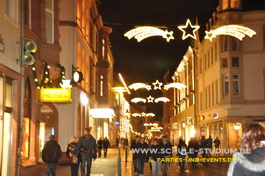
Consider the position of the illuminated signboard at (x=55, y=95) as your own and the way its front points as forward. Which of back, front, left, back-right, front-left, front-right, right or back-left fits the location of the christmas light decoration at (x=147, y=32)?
back-left

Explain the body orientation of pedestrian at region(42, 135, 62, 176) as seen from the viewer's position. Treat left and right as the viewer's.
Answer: facing away from the viewer

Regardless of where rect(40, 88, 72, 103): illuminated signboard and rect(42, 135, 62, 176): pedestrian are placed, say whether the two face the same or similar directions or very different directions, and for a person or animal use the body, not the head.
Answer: very different directions

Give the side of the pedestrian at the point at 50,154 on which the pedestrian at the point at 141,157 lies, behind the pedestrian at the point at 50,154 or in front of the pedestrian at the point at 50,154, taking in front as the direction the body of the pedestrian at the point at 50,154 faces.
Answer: in front

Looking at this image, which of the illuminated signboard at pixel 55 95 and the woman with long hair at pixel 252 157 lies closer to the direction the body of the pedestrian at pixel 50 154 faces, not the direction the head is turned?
the illuminated signboard

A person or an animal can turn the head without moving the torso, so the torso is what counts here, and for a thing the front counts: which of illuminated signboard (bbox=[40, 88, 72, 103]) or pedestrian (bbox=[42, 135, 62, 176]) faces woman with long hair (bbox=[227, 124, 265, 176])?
the illuminated signboard

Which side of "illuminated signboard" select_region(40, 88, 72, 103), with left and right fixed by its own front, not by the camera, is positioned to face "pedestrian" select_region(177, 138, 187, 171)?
left

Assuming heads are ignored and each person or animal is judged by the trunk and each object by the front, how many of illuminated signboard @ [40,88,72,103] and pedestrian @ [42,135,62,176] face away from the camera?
1

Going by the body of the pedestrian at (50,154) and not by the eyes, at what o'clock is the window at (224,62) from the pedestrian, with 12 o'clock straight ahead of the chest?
The window is roughly at 1 o'clock from the pedestrian.

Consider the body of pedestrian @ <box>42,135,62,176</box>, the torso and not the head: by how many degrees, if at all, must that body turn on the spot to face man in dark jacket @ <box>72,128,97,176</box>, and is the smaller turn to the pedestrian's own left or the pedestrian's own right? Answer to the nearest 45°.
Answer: approximately 45° to the pedestrian's own right

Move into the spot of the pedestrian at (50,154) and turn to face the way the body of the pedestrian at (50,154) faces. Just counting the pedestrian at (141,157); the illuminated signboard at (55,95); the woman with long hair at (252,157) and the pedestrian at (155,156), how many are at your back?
1
